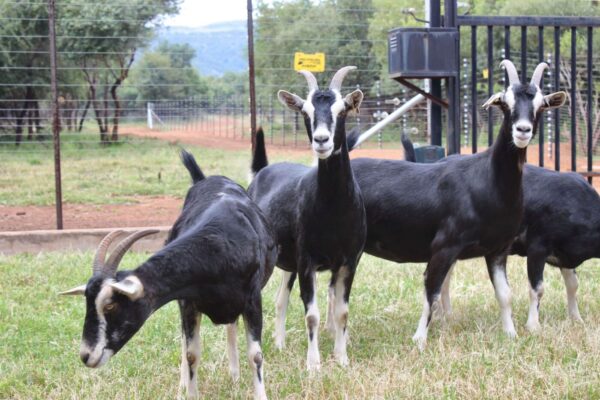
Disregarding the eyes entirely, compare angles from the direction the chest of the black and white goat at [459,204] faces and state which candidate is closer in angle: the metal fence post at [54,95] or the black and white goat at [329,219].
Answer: the black and white goat

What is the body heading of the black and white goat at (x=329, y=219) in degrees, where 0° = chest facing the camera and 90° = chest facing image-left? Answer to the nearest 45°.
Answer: approximately 315°

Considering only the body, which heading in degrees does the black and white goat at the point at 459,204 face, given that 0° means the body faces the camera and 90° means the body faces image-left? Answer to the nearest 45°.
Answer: approximately 315°

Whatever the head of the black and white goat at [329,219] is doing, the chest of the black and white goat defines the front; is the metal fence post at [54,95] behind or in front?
behind

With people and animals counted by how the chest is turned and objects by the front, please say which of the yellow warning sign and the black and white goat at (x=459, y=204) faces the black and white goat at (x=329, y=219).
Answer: the yellow warning sign

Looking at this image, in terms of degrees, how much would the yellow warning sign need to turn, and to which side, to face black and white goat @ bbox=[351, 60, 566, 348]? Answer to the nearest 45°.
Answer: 0° — it already faces it

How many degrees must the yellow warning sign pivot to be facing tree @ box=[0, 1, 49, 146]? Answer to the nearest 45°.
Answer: approximately 135° to its right

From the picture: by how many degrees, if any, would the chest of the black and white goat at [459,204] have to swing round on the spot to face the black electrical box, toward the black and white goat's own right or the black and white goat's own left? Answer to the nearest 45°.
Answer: approximately 135° to the black and white goat's own left
